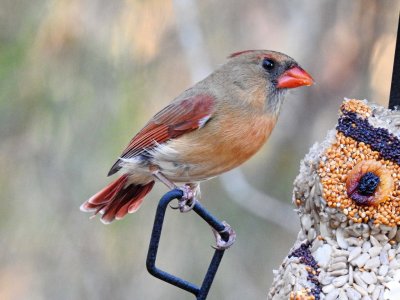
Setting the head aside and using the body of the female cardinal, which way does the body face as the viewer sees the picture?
to the viewer's right

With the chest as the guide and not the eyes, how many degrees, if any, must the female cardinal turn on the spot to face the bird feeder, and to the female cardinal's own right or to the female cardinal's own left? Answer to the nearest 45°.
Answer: approximately 45° to the female cardinal's own right

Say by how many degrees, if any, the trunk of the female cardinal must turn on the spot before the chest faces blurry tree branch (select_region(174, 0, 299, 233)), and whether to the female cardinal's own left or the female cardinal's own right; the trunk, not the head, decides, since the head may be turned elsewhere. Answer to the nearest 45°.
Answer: approximately 90° to the female cardinal's own left
